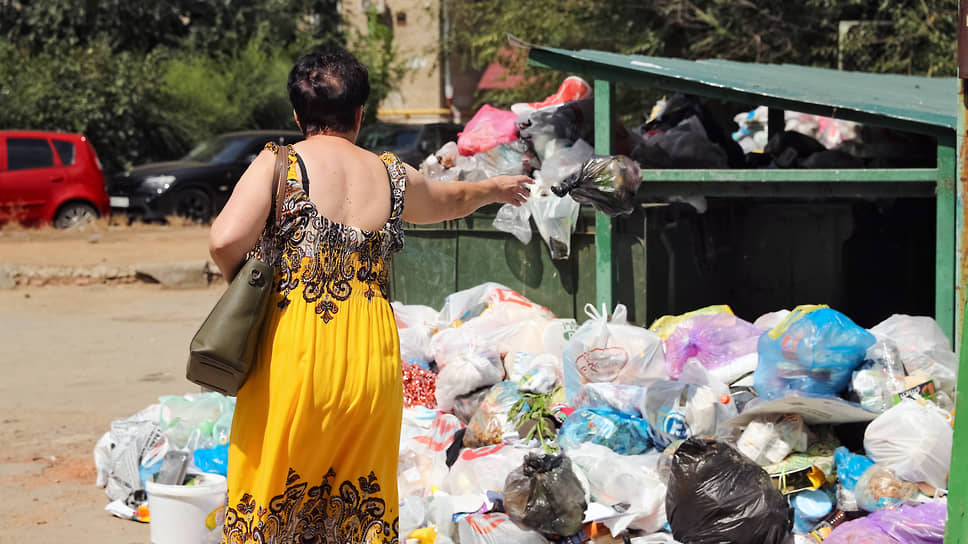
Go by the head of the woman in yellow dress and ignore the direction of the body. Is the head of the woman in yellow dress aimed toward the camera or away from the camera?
away from the camera

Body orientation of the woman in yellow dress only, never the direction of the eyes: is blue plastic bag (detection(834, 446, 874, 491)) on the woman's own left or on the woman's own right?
on the woman's own right

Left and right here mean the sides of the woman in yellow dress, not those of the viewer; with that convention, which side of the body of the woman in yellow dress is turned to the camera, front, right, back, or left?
back

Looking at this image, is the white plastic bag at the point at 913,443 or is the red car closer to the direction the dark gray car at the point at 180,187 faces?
the red car

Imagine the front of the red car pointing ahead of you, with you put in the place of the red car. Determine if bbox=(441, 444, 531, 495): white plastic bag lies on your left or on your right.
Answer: on your left

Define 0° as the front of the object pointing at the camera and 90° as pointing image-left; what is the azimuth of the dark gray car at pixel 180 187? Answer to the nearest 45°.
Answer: approximately 45°

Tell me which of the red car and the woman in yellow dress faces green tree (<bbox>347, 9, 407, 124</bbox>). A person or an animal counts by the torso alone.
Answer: the woman in yellow dress

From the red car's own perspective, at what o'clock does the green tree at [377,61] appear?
The green tree is roughly at 4 o'clock from the red car.

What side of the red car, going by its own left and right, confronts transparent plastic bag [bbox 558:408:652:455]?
left

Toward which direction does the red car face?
to the viewer's left

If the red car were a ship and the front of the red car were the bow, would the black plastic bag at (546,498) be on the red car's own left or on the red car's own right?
on the red car's own left
